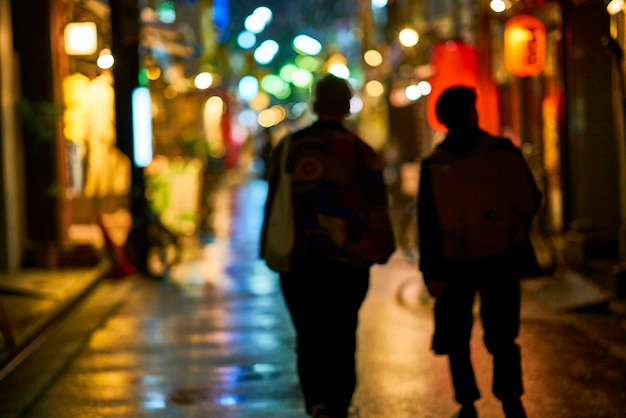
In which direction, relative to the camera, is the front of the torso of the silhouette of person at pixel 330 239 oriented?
away from the camera

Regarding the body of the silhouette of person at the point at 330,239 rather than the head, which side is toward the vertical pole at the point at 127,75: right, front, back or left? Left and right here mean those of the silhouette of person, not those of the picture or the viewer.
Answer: front

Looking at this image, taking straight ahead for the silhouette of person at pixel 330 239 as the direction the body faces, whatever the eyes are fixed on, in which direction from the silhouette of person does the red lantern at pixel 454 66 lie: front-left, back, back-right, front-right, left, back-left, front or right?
front

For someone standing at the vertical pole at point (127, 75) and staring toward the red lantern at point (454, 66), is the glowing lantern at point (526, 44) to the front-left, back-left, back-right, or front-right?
front-right

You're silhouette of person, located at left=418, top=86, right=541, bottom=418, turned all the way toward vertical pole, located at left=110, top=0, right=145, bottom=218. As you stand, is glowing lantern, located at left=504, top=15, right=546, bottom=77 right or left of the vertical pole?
right

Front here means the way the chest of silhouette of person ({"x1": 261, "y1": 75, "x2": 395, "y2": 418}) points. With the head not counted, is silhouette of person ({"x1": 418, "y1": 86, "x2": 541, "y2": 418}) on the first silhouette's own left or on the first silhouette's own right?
on the first silhouette's own right

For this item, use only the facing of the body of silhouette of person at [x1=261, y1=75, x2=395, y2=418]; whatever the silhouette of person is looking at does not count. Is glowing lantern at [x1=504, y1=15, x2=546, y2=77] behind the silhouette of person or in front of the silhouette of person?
in front

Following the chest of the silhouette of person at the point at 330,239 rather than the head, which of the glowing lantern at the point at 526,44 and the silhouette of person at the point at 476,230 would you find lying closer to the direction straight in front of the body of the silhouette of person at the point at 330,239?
the glowing lantern

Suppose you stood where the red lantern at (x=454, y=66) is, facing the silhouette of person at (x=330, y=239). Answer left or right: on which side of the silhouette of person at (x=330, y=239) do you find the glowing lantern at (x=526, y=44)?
left
